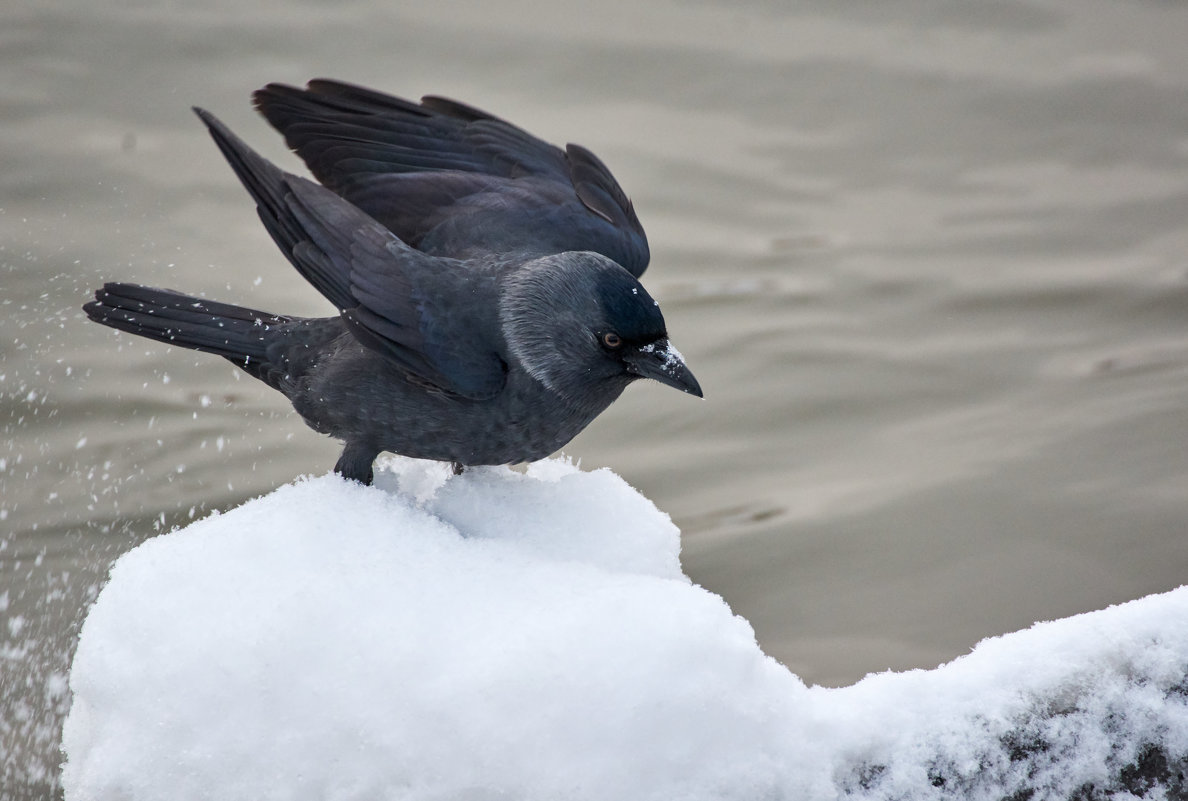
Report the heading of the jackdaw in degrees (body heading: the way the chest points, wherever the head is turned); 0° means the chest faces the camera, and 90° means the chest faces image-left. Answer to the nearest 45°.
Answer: approximately 270°
